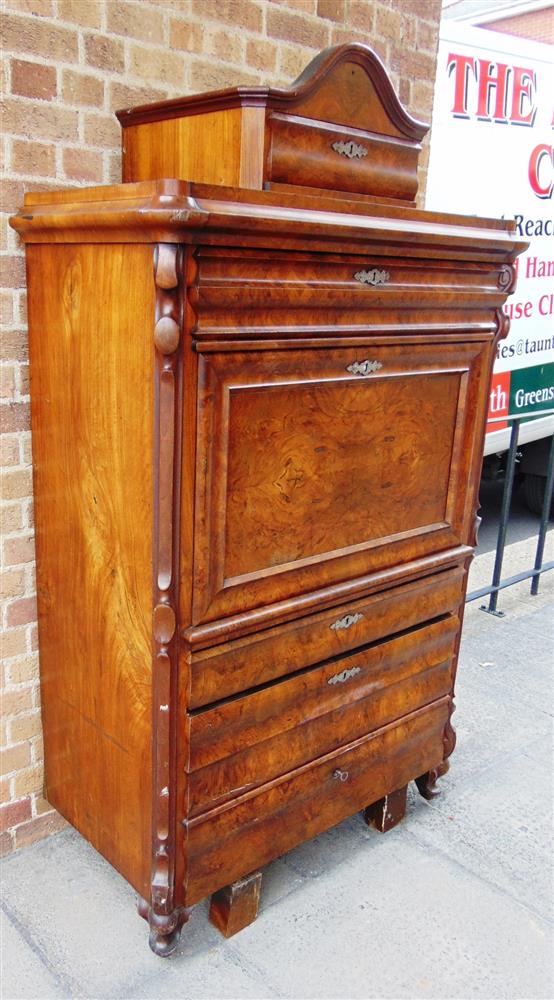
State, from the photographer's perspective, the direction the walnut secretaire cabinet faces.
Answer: facing the viewer and to the right of the viewer

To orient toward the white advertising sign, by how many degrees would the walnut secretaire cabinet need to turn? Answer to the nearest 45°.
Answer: approximately 90° to its left

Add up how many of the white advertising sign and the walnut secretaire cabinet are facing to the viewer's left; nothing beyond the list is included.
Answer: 0

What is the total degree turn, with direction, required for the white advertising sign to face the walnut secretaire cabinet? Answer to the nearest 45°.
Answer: approximately 45° to its right
